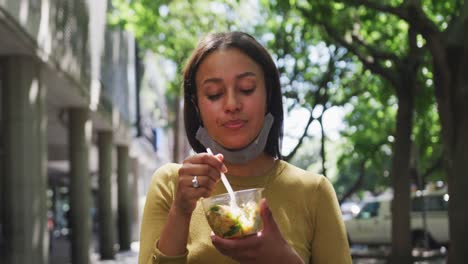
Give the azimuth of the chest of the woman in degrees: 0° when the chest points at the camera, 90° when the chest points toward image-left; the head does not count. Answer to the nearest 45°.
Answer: approximately 0°

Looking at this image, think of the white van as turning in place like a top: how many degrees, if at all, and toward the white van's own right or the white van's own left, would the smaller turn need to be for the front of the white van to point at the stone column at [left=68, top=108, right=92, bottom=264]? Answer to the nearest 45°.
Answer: approximately 45° to the white van's own left

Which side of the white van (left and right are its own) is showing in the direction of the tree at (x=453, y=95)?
left

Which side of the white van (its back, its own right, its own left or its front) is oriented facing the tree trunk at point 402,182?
left

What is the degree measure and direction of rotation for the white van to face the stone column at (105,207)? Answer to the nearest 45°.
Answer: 0° — it already faces it

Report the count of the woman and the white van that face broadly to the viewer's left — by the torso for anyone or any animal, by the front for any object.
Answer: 1

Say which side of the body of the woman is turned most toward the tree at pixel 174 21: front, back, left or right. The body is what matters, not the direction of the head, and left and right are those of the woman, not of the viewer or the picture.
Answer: back

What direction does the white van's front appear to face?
to the viewer's left

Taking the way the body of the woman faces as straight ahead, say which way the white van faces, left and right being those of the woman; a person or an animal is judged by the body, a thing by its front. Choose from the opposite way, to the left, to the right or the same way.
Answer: to the right

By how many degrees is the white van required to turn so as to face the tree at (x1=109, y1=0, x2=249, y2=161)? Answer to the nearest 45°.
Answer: approximately 45° to its left
